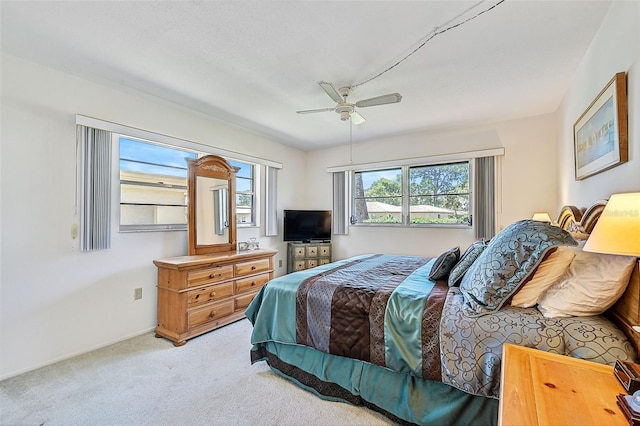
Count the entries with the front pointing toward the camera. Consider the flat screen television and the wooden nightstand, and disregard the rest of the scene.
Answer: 1

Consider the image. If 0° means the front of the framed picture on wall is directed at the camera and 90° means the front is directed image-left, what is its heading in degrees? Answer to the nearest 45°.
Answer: approximately 45°

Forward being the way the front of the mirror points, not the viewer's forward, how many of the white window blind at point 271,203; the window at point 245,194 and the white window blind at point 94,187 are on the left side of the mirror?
2

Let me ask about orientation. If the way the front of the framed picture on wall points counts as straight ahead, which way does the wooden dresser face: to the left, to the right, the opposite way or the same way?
the opposite way

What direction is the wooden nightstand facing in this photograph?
to the viewer's left

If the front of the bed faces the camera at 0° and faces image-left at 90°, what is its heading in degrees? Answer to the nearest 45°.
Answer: approximately 90°

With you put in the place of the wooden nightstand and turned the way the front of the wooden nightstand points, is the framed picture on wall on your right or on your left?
on your right

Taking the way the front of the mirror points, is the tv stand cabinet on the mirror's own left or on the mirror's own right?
on the mirror's own left
